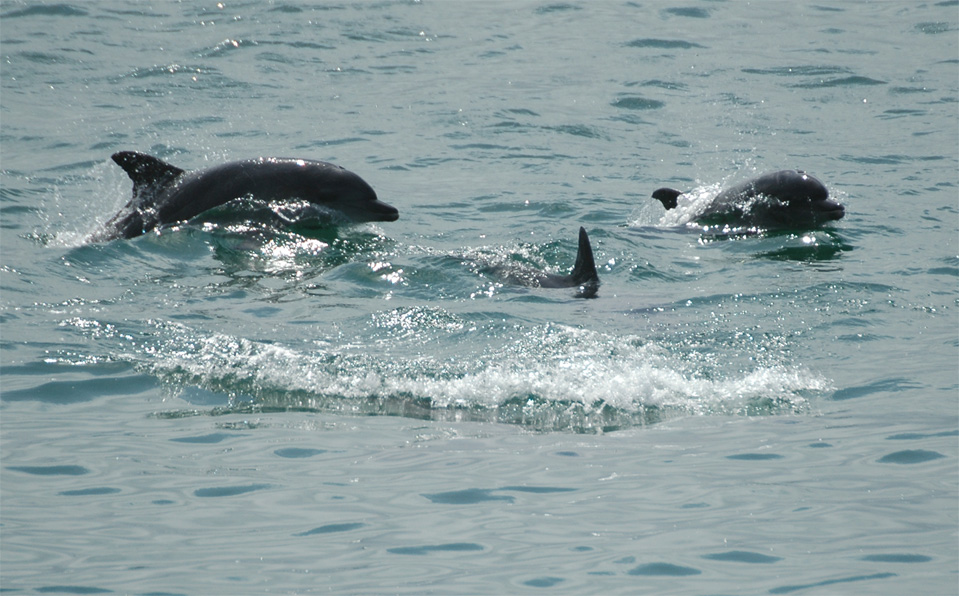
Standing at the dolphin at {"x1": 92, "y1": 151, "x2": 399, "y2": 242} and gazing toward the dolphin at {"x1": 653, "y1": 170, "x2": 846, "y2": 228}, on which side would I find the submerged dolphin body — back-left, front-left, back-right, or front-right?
front-right

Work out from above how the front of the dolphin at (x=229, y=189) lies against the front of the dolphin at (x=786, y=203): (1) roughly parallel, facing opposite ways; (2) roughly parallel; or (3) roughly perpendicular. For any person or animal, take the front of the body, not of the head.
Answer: roughly parallel

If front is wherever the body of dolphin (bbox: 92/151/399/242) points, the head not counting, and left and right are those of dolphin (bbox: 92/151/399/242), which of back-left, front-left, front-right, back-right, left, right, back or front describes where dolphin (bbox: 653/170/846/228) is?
front

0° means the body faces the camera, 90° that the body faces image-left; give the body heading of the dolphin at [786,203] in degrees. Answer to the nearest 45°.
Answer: approximately 270°

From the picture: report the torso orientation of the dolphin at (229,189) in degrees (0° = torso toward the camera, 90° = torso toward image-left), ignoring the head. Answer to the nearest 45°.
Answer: approximately 270°

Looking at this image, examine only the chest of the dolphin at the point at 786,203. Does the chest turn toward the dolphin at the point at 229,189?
no

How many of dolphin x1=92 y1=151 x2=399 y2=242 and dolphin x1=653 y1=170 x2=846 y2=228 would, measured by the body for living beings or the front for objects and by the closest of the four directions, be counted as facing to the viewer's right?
2

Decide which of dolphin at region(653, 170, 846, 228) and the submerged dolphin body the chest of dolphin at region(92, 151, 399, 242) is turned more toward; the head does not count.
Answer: the dolphin

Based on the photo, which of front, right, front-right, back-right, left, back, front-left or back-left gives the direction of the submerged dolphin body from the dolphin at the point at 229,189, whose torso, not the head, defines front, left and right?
front-right

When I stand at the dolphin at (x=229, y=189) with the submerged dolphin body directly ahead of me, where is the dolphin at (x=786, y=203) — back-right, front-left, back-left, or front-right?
front-left

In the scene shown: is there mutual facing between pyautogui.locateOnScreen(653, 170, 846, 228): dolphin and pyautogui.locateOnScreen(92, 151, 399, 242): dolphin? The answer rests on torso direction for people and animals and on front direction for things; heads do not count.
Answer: no

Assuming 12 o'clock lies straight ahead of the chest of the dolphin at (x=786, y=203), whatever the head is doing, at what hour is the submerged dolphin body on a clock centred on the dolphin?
The submerged dolphin body is roughly at 4 o'clock from the dolphin.
